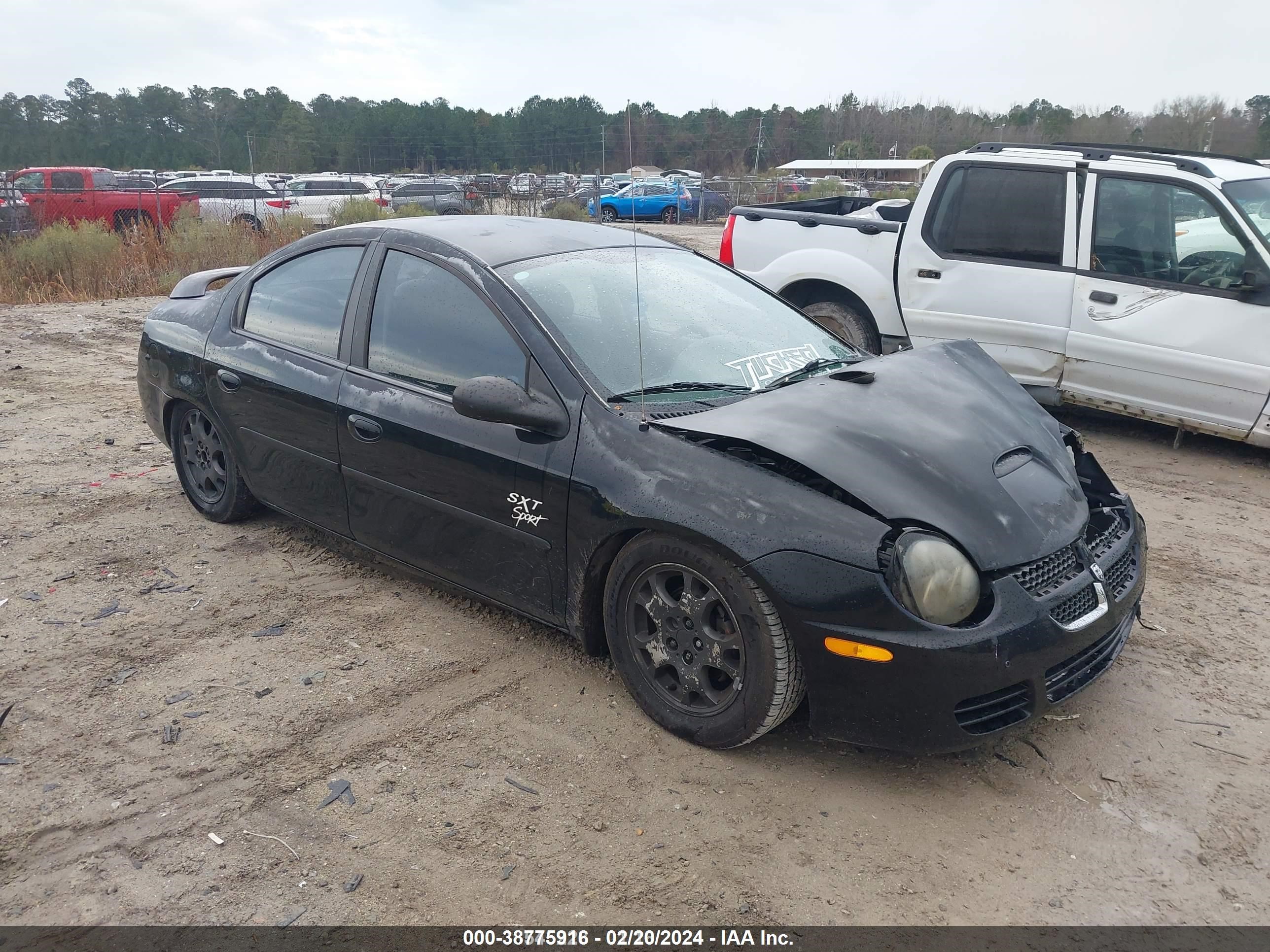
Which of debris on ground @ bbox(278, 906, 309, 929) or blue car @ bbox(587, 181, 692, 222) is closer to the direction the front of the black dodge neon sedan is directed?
the debris on ground

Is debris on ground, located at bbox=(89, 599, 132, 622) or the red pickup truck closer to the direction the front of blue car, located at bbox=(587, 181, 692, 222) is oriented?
the red pickup truck

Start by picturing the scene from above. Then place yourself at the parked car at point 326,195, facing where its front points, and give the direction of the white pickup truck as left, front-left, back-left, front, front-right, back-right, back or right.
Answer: left

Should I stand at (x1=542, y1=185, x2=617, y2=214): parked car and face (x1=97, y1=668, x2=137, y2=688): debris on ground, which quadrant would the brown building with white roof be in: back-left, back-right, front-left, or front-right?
back-left

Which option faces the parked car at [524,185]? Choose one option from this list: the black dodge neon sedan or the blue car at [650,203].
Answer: the blue car

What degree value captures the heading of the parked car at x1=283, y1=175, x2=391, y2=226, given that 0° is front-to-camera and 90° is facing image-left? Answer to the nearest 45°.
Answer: approximately 90°

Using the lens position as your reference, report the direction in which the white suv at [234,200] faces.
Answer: facing to the left of the viewer

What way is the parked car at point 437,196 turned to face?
to the viewer's left

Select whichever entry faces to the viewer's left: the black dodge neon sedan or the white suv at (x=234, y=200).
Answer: the white suv

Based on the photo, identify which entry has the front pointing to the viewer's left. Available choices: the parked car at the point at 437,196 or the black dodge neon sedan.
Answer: the parked car

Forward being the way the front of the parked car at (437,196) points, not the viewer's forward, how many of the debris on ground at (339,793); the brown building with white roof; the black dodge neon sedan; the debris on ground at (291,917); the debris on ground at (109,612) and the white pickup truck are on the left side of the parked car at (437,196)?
5

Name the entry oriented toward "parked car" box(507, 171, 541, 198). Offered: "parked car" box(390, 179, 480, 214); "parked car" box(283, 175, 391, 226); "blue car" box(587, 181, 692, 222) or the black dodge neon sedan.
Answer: the blue car

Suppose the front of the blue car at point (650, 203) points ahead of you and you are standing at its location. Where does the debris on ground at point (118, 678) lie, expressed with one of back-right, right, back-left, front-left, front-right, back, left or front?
left

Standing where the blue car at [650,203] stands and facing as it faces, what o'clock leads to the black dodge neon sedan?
The black dodge neon sedan is roughly at 9 o'clock from the blue car.

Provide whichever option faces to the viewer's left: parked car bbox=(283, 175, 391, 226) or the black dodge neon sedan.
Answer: the parked car
